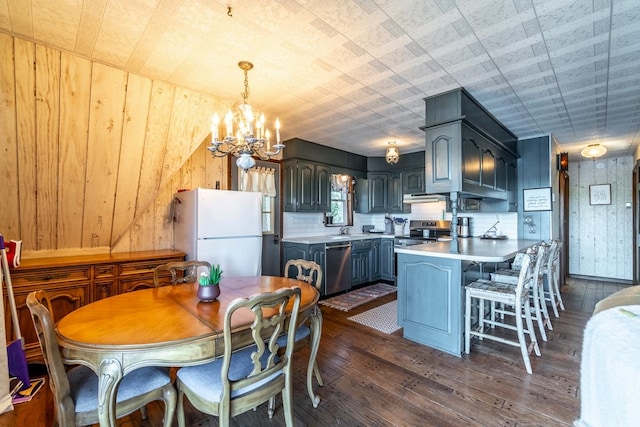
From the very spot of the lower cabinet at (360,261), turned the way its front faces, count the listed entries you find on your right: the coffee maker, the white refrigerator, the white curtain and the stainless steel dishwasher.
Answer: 3

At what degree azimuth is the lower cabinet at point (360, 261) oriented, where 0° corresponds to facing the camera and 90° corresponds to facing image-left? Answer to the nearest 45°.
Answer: approximately 315°

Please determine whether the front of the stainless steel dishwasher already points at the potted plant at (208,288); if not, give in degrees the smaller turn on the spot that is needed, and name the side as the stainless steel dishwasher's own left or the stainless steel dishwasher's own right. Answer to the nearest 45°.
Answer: approximately 45° to the stainless steel dishwasher's own right

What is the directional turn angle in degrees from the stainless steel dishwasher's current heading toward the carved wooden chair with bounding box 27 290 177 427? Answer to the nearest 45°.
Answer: approximately 45° to its right

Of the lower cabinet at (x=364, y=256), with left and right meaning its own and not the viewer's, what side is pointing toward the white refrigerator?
right

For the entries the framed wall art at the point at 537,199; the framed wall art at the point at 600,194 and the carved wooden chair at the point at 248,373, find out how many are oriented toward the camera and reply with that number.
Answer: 2

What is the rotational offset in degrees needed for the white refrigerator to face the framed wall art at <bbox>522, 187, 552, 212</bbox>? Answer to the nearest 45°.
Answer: approximately 45° to its left

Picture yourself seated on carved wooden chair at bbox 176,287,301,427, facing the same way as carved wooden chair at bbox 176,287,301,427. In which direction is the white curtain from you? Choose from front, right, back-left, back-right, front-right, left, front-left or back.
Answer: front-right

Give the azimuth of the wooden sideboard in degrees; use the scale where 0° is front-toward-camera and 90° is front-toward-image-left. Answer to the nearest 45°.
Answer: approximately 315°

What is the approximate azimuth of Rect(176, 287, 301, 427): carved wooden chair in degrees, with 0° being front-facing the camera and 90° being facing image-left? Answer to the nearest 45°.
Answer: approximately 135°
